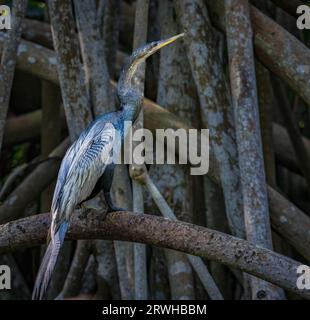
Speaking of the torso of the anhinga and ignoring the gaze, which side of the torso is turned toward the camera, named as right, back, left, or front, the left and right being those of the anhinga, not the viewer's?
right
